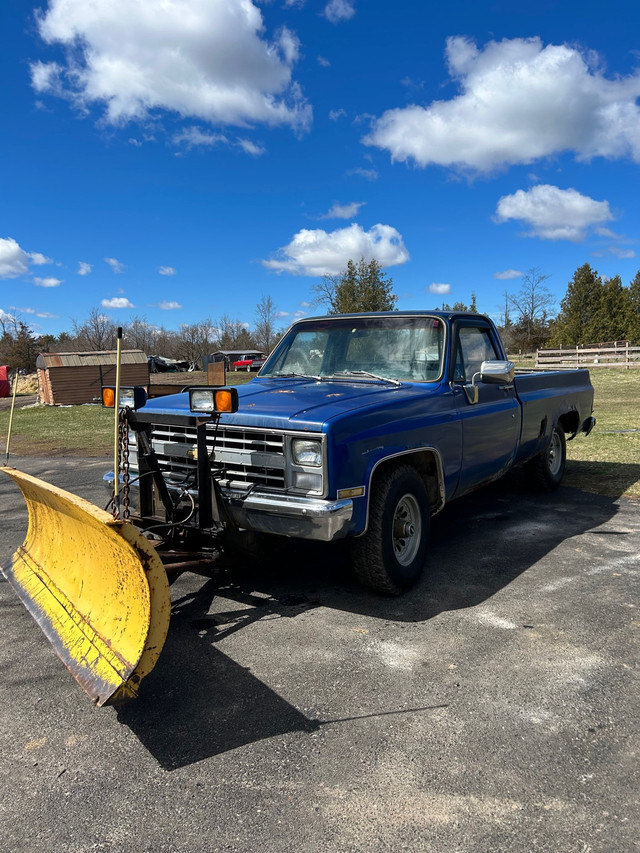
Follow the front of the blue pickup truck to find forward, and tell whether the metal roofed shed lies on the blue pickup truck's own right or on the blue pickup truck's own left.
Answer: on the blue pickup truck's own right

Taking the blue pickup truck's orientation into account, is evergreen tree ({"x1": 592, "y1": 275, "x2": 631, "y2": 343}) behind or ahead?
behind

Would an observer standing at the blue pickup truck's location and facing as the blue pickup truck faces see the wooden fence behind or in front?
behind

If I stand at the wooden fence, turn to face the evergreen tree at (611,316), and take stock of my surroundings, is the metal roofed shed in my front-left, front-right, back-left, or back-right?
back-left

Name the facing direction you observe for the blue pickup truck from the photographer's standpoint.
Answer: facing the viewer and to the left of the viewer
